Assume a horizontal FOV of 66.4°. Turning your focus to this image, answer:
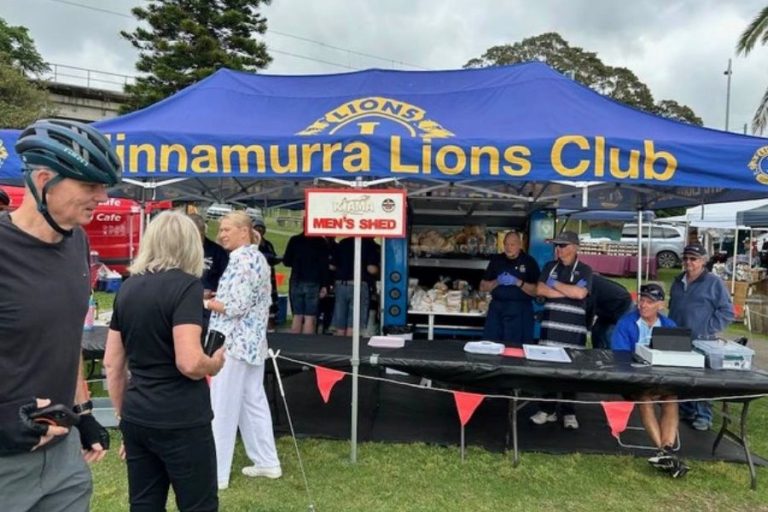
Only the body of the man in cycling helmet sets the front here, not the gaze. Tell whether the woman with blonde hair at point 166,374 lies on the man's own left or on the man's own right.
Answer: on the man's own left

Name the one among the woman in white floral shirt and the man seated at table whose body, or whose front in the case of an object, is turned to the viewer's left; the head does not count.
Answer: the woman in white floral shirt

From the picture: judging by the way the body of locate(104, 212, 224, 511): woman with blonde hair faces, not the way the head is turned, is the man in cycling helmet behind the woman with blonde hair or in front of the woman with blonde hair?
behind

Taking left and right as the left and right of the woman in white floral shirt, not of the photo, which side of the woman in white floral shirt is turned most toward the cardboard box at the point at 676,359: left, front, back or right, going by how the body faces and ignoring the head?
back

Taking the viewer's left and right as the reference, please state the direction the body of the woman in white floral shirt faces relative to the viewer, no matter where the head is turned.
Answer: facing to the left of the viewer

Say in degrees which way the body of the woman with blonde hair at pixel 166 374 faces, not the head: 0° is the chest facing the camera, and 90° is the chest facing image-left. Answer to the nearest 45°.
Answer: approximately 225°

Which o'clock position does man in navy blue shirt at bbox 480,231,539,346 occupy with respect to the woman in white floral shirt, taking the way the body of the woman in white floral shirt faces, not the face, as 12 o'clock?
The man in navy blue shirt is roughly at 5 o'clock from the woman in white floral shirt.

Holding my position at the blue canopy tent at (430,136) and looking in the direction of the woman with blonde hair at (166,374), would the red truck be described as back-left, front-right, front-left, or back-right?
back-right

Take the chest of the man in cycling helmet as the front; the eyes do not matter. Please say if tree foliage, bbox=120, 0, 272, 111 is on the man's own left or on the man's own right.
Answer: on the man's own left

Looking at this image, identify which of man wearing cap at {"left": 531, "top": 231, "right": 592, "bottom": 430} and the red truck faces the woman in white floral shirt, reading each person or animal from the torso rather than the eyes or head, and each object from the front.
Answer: the man wearing cap
